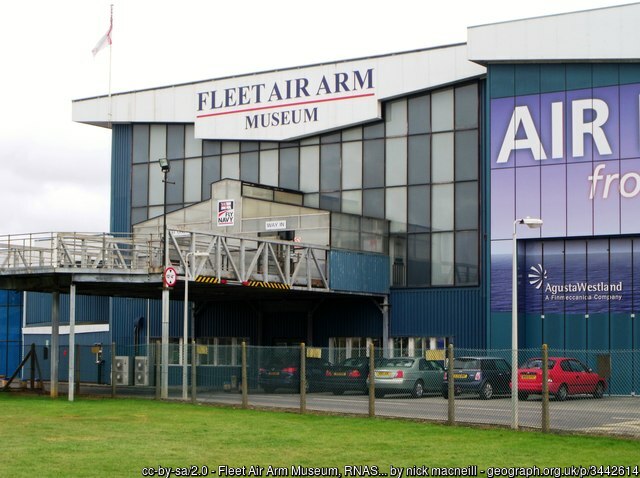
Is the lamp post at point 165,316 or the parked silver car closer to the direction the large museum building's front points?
the parked silver car

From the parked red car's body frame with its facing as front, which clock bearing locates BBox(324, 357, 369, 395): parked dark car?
The parked dark car is roughly at 7 o'clock from the parked red car.

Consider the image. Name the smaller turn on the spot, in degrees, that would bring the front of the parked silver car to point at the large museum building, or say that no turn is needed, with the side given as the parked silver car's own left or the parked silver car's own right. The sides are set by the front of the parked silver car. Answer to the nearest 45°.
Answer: approximately 45° to the parked silver car's own left

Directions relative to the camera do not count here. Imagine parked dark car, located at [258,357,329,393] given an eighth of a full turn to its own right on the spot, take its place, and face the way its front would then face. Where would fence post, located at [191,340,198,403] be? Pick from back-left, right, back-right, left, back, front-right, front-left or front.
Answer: back

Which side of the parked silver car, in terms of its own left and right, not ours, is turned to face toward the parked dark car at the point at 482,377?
right

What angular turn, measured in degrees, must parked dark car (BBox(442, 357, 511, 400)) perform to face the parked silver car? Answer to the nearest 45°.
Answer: approximately 90° to its left

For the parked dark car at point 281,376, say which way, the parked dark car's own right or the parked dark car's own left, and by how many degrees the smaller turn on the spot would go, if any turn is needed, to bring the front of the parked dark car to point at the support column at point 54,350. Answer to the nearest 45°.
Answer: approximately 90° to the parked dark car's own left
